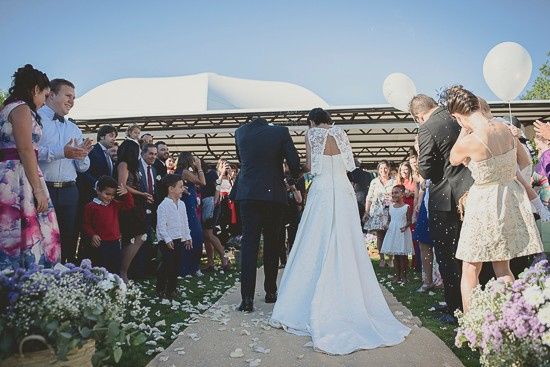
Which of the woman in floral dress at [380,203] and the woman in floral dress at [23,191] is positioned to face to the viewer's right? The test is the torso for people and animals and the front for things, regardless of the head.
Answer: the woman in floral dress at [23,191]

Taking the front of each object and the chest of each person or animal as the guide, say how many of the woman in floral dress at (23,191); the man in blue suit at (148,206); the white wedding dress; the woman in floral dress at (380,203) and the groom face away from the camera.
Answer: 2

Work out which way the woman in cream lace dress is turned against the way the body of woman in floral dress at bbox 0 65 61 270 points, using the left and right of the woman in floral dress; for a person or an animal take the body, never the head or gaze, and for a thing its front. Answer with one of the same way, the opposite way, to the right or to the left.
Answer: to the left

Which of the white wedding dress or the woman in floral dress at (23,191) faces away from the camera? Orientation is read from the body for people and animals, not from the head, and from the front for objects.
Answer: the white wedding dress

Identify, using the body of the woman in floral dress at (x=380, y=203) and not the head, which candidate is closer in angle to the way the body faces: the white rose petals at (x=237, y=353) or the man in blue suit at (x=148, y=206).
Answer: the white rose petals

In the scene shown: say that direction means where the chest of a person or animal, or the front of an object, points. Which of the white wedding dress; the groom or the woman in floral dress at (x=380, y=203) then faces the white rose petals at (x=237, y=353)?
the woman in floral dress

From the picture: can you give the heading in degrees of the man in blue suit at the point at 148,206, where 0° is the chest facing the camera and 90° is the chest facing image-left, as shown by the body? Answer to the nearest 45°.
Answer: approximately 315°

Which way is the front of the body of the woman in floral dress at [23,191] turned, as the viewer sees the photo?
to the viewer's right

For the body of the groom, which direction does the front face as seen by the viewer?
away from the camera

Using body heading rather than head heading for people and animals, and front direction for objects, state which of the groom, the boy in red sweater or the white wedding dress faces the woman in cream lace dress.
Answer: the boy in red sweater

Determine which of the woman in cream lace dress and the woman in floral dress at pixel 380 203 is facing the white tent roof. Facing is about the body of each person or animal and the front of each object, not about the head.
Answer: the woman in cream lace dress

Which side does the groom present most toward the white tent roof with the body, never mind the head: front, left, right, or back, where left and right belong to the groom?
front

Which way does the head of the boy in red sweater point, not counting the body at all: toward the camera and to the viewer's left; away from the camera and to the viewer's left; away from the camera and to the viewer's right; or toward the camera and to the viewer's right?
toward the camera and to the viewer's right

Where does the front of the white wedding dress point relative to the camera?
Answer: away from the camera

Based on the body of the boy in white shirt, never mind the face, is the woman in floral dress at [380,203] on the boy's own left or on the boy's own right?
on the boy's own left
